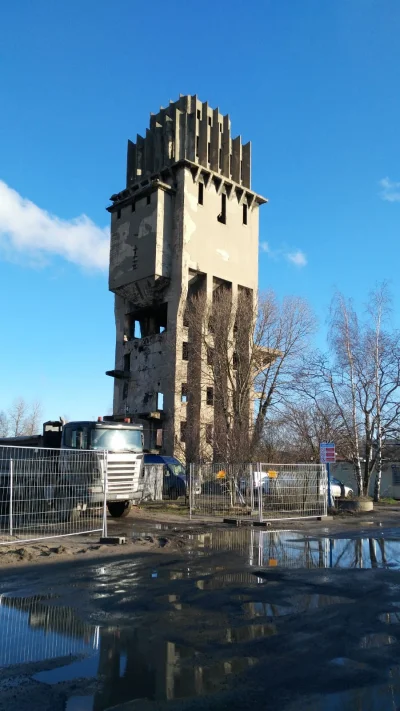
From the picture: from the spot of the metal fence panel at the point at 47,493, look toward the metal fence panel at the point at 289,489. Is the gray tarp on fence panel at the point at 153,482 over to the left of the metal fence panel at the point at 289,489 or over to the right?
left

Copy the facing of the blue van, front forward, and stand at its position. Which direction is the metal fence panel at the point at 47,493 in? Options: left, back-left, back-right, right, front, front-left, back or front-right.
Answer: front-right
